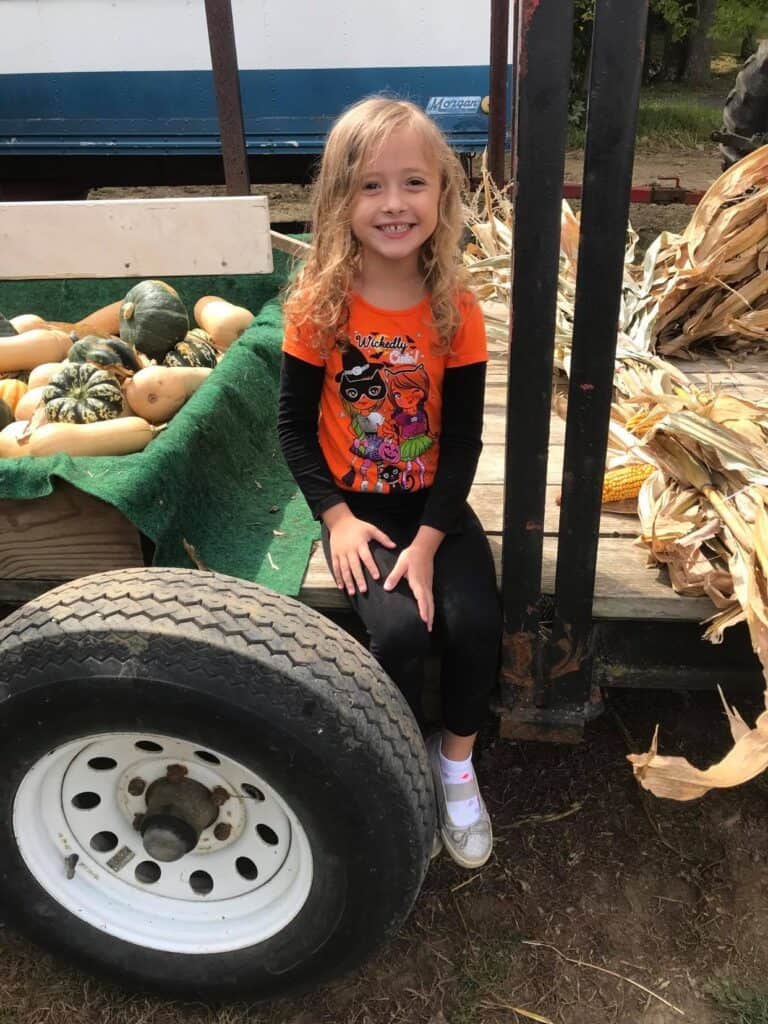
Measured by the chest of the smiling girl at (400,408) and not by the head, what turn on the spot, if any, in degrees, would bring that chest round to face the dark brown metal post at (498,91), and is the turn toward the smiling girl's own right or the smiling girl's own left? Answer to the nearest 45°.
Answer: approximately 180°

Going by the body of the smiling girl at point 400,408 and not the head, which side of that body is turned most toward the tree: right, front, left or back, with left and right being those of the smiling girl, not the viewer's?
back

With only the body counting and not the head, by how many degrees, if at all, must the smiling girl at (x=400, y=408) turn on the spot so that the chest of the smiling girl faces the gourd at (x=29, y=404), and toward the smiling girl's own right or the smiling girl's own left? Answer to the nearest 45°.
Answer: approximately 135° to the smiling girl's own right

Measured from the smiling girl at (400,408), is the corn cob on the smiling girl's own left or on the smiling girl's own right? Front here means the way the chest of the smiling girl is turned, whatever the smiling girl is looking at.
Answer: on the smiling girl's own left

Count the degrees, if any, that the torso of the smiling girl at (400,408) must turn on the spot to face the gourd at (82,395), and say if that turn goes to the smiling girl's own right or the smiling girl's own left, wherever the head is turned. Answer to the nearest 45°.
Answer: approximately 135° to the smiling girl's own right

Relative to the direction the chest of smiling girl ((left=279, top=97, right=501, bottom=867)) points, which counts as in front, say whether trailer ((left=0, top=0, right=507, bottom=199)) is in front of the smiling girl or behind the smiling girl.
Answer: behind

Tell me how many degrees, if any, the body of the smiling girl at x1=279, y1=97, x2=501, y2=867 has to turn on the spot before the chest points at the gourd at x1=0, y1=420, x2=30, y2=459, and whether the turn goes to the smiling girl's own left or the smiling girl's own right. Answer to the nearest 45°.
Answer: approximately 90° to the smiling girl's own right

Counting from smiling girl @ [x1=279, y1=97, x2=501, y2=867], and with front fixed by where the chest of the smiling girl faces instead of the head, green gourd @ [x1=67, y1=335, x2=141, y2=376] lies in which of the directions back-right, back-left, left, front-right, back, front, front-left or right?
back-right

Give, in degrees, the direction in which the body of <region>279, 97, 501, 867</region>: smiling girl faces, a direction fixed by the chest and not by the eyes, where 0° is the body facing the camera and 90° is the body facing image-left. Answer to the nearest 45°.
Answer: approximately 0°

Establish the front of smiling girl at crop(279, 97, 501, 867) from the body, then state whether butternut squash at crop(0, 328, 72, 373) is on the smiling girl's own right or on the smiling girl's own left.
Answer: on the smiling girl's own right
